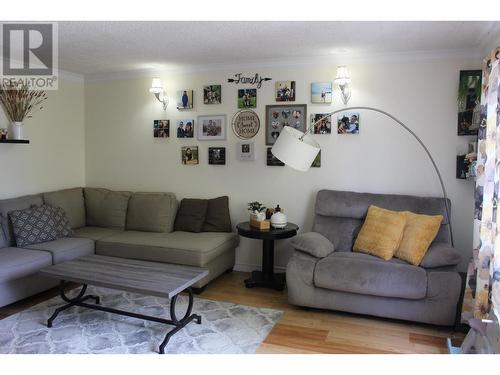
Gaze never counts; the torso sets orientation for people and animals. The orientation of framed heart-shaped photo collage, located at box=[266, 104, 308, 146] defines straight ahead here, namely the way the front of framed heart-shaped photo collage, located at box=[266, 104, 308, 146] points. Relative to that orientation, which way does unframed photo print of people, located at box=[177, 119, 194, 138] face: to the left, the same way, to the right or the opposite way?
the same way

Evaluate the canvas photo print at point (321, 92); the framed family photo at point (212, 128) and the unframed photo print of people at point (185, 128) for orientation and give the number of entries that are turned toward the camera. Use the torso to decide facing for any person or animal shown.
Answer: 3

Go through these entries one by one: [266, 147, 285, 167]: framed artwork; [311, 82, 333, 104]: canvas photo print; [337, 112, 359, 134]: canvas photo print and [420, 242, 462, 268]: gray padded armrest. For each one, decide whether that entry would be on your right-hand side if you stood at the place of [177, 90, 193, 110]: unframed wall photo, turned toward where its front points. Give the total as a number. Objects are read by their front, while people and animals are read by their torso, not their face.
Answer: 0

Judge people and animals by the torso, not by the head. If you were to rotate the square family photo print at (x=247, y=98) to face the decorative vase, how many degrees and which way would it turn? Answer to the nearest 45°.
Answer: approximately 90° to its right

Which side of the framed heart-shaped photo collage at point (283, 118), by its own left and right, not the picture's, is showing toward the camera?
front

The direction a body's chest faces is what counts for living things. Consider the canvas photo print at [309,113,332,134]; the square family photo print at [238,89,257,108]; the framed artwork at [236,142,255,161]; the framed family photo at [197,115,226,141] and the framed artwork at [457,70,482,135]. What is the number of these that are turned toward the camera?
5

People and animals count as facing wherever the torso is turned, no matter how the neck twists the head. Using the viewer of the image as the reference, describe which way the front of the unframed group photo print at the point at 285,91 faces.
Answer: facing the viewer

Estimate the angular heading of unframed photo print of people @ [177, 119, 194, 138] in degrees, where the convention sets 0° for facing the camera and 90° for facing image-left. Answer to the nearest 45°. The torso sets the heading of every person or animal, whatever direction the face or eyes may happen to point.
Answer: approximately 0°

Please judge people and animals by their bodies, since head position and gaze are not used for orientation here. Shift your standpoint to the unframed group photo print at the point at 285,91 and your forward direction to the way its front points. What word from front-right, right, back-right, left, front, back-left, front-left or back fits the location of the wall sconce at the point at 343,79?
front-left

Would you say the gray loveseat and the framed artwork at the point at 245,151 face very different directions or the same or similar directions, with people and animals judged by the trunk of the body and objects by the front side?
same or similar directions

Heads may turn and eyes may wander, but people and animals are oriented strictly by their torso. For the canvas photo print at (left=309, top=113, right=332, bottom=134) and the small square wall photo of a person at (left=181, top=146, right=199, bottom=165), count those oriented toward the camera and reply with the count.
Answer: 2

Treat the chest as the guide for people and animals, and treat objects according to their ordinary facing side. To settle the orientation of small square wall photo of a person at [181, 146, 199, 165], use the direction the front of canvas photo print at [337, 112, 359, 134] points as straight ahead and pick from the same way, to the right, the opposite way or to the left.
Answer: the same way

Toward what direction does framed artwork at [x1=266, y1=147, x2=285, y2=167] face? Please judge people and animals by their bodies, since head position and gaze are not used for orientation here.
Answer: toward the camera

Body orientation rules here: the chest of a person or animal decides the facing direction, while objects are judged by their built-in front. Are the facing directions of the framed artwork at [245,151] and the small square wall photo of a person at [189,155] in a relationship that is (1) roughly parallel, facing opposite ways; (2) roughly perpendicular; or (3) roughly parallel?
roughly parallel

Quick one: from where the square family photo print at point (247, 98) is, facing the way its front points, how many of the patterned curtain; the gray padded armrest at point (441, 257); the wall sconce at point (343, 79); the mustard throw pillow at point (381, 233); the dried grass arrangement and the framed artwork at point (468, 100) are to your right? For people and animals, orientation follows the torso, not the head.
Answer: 1

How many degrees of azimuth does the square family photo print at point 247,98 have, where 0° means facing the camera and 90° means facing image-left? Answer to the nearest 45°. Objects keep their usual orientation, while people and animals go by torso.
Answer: approximately 0°
